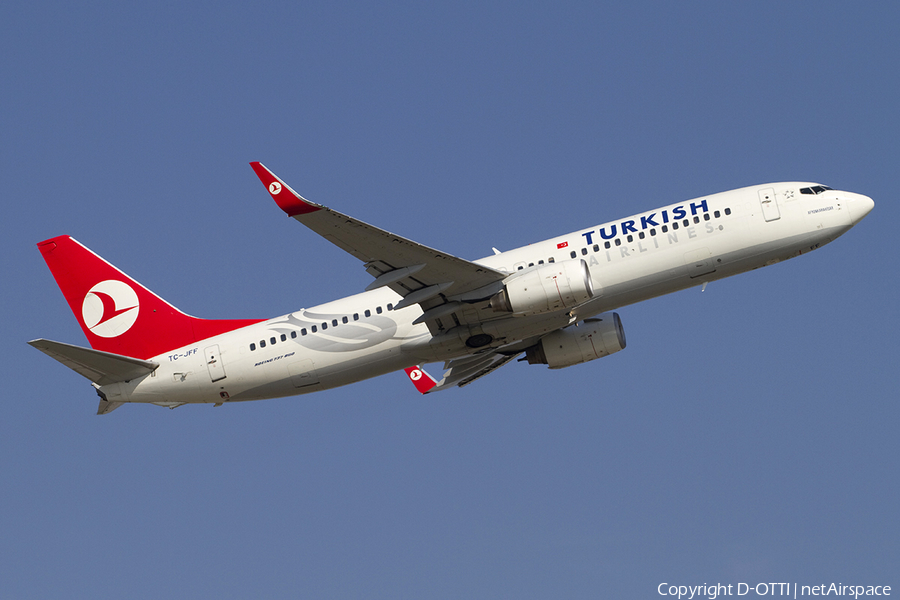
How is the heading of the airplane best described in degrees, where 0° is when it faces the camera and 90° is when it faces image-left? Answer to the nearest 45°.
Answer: approximately 270°
